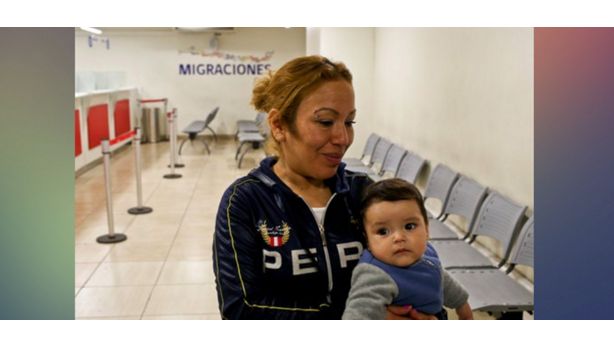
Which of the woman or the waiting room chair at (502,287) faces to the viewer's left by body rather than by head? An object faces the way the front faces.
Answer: the waiting room chair

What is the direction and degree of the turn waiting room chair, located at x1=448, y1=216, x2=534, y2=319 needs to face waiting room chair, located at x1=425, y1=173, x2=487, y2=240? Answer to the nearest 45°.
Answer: approximately 90° to its right

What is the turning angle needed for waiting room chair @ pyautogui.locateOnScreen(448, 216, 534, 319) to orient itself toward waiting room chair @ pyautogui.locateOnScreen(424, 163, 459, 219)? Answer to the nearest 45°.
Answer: approximately 90° to its right

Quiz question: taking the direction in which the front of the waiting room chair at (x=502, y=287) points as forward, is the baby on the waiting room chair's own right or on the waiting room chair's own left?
on the waiting room chair's own left

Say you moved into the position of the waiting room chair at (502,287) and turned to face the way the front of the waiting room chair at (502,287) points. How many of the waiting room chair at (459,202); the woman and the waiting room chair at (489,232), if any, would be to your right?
2

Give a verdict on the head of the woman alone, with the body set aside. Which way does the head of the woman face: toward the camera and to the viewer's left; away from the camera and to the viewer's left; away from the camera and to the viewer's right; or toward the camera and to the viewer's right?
toward the camera and to the viewer's right

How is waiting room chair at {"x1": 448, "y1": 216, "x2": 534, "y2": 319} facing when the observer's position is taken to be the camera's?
facing to the left of the viewer

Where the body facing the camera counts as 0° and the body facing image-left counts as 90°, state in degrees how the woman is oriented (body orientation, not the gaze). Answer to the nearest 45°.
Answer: approximately 315°

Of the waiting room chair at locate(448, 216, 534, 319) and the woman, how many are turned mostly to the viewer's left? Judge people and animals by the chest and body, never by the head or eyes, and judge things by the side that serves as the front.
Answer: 1

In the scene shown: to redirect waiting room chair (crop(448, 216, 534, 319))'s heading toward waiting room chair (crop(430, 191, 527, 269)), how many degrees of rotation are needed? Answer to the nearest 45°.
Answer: approximately 90° to its right
